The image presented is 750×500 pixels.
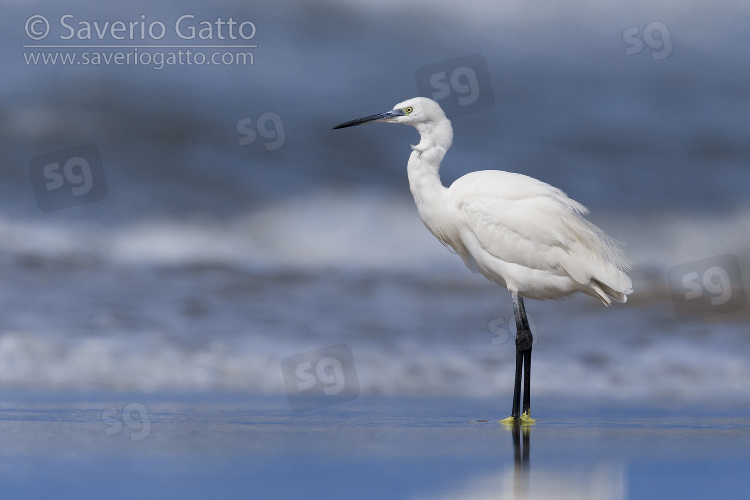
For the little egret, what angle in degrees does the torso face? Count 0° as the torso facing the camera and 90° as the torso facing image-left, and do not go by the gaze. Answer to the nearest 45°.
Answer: approximately 90°
